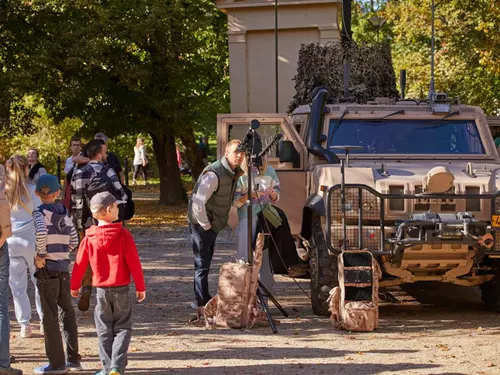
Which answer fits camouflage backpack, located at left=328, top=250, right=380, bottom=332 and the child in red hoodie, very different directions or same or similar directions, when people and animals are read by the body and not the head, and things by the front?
very different directions

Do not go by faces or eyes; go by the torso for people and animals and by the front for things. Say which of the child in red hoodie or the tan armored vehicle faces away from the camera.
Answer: the child in red hoodie

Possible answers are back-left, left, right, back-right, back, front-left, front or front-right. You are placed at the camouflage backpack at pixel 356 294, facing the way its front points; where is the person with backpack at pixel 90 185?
right

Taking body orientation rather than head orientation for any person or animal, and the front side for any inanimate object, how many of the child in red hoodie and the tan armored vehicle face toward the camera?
1

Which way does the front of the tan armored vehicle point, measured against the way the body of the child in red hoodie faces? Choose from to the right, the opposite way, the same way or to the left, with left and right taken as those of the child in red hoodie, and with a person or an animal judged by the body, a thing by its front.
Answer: the opposite way

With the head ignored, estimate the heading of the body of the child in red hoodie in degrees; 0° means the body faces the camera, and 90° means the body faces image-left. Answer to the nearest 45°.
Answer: approximately 180°

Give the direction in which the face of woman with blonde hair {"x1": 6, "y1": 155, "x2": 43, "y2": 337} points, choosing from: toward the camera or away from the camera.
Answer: away from the camera

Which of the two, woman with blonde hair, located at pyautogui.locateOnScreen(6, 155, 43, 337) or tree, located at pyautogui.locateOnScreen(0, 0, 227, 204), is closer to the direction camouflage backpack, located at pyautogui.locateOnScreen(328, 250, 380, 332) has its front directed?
the woman with blonde hair

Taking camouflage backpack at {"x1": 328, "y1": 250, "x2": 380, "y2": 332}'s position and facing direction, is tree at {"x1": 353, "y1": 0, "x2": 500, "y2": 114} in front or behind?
behind

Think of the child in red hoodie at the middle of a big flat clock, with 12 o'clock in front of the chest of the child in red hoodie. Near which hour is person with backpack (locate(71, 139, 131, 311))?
The person with backpack is roughly at 12 o'clock from the child in red hoodie.

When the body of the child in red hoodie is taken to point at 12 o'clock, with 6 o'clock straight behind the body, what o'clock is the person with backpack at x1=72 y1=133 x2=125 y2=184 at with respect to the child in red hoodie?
The person with backpack is roughly at 12 o'clock from the child in red hoodie.

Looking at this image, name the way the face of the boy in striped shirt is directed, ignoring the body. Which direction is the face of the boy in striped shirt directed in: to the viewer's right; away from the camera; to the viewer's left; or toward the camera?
away from the camera

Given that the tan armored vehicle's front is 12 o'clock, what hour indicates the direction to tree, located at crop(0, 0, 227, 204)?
The tree is roughly at 5 o'clock from the tan armored vehicle.
